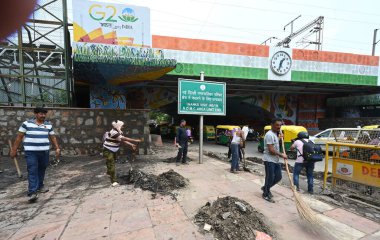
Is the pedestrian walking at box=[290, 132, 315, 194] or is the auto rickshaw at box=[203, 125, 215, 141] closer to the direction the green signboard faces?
the pedestrian walking

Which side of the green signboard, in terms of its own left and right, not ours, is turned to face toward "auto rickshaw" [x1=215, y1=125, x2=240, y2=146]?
back

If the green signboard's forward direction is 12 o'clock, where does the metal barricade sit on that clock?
The metal barricade is roughly at 10 o'clock from the green signboard.

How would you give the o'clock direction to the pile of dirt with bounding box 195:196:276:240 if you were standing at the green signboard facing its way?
The pile of dirt is roughly at 12 o'clock from the green signboard.

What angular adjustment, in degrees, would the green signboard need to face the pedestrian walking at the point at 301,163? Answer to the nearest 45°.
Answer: approximately 45° to its left

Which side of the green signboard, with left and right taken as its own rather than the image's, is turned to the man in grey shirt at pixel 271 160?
front

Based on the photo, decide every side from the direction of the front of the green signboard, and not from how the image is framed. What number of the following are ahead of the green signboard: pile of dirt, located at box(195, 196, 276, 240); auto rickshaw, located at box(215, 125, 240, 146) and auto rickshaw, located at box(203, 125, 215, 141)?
1

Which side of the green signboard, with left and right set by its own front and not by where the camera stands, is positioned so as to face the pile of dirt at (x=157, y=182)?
front

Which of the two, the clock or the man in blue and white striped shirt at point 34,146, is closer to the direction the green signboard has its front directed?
the man in blue and white striped shirt

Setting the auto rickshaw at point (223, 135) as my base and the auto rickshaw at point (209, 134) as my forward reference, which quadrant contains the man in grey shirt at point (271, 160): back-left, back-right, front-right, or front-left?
back-left

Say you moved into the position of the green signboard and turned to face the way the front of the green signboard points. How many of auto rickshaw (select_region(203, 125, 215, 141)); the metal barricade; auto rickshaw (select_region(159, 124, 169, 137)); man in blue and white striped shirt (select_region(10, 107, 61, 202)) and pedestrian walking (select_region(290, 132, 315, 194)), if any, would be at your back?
2

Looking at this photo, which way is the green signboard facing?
toward the camera

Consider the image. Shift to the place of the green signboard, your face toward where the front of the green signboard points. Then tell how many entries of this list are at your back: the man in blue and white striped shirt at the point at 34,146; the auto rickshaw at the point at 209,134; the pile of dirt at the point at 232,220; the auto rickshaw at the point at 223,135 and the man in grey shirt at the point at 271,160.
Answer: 2

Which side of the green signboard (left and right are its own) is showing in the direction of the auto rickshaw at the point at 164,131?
back

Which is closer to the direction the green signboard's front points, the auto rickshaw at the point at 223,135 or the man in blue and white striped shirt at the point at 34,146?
the man in blue and white striped shirt

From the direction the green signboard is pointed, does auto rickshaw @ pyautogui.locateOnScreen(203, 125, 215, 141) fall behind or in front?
behind

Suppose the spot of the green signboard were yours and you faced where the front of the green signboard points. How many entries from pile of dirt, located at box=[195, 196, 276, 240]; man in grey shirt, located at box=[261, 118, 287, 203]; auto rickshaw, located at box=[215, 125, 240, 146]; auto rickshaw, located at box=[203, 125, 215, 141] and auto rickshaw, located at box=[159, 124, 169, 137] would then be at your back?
3

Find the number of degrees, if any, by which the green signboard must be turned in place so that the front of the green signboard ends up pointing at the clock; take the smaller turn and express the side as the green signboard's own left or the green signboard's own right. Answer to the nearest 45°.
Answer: approximately 135° to the green signboard's own left

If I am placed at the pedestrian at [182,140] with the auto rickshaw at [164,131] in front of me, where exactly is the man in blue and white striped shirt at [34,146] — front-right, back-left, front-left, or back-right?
back-left
